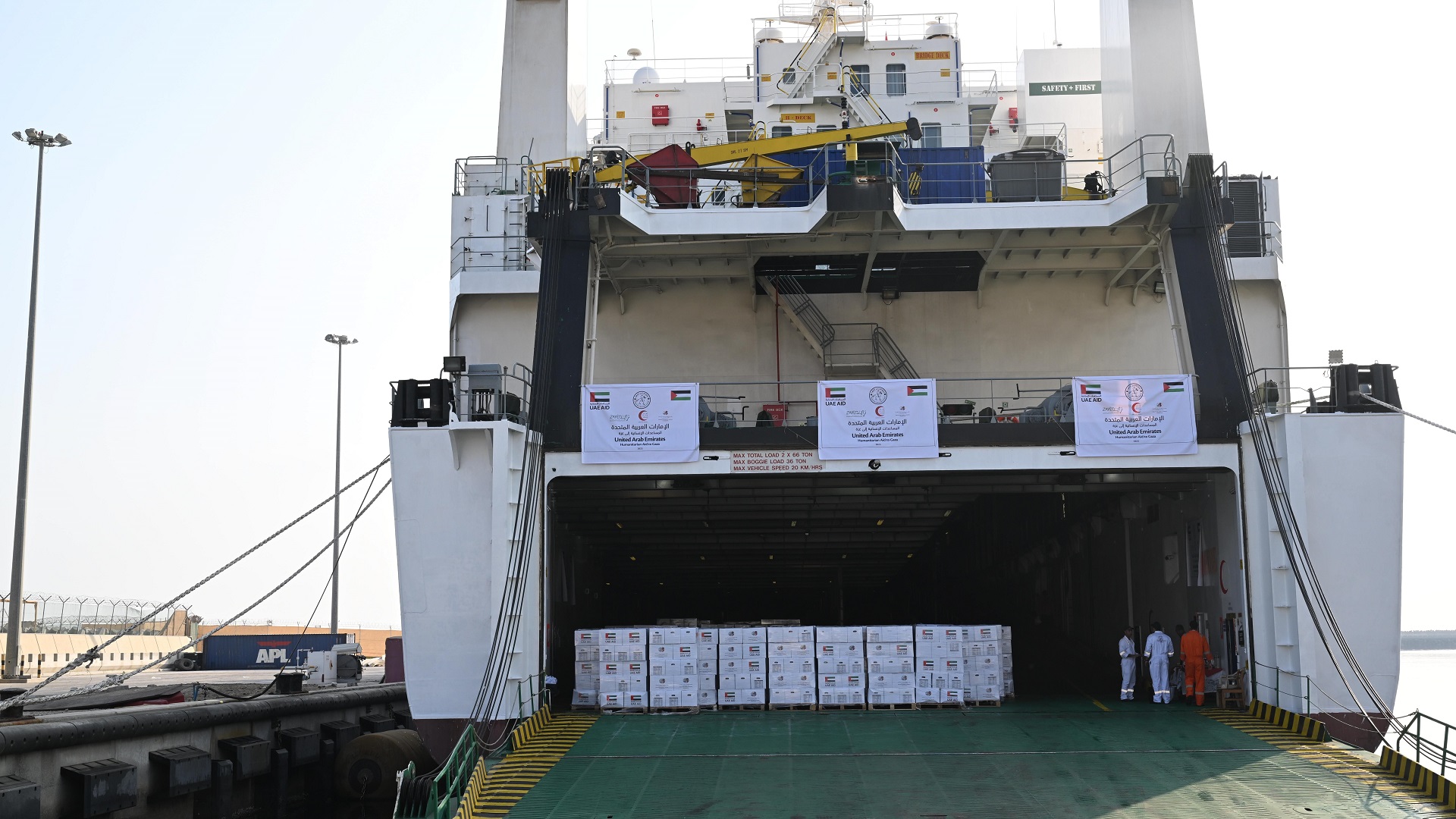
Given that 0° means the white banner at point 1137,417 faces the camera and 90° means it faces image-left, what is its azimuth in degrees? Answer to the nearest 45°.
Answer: approximately 0°

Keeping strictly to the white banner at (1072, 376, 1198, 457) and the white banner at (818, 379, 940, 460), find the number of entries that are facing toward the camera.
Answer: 2

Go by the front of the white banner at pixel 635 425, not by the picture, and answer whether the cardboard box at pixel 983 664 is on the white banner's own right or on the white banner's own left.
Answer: on the white banner's own left

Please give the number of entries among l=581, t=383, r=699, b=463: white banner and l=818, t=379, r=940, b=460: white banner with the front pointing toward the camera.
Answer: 2

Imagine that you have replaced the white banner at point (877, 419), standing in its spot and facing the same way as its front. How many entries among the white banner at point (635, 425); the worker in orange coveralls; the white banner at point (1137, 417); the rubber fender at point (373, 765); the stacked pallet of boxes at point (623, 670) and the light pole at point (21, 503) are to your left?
2

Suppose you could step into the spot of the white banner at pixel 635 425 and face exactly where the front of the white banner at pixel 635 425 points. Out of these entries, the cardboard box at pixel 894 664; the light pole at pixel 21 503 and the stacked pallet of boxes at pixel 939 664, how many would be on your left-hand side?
2

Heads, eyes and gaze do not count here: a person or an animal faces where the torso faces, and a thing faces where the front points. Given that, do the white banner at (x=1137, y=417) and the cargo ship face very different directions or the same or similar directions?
very different directions

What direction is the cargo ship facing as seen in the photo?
away from the camera

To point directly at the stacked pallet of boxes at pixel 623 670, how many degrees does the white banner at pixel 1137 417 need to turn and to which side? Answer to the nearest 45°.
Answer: approximately 90° to its right

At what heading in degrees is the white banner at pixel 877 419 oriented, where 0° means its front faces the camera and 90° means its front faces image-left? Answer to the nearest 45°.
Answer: approximately 0°
